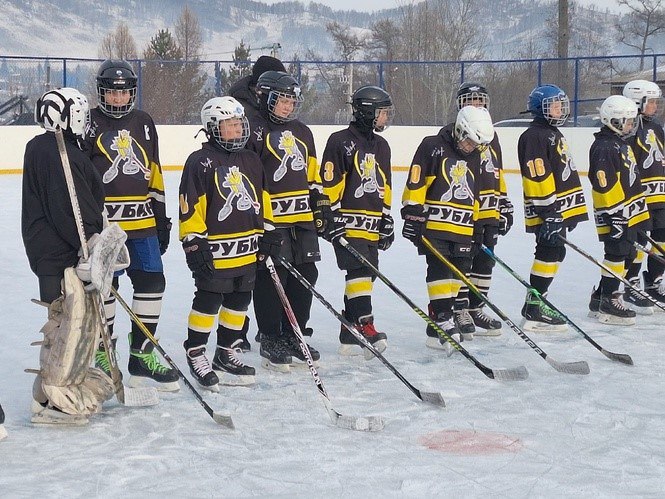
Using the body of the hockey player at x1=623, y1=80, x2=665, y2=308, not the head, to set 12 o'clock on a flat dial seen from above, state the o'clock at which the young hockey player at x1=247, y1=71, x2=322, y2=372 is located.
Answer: The young hockey player is roughly at 3 o'clock from the hockey player.

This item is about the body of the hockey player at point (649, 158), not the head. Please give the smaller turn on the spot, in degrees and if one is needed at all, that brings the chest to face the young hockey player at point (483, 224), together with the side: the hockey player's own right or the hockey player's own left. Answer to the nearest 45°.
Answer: approximately 90° to the hockey player's own right

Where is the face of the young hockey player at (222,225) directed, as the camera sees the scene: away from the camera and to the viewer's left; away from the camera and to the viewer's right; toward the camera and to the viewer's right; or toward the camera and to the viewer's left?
toward the camera and to the viewer's right

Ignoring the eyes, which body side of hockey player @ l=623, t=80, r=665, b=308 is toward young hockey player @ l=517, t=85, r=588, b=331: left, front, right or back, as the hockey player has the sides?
right

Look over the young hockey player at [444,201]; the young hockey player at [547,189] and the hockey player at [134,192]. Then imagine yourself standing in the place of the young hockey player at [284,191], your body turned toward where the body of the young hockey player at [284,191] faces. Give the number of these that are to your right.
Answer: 1

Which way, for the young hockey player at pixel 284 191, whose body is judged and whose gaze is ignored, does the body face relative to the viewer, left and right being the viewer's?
facing the viewer and to the right of the viewer

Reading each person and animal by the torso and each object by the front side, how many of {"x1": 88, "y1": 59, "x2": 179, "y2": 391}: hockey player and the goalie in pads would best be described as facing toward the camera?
1

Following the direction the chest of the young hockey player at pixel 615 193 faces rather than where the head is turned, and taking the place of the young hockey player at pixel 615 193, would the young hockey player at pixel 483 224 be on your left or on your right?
on your right

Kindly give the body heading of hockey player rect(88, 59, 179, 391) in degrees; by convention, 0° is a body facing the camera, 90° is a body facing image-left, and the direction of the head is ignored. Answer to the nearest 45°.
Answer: approximately 0°

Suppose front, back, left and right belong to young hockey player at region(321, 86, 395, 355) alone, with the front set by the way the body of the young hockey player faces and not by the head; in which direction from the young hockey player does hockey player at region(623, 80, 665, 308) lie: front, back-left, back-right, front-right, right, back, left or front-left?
left

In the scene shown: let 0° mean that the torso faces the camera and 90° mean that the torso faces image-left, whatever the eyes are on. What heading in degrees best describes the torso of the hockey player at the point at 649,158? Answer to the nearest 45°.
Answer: approximately 315°

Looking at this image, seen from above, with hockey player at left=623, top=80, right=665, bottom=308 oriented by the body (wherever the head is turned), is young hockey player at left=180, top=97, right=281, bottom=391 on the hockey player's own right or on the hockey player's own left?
on the hockey player's own right

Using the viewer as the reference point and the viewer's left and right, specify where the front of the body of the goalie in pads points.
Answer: facing to the right of the viewer

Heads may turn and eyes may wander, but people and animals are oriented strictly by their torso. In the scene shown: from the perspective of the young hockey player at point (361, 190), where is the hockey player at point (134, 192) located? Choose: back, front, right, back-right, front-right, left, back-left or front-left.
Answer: right

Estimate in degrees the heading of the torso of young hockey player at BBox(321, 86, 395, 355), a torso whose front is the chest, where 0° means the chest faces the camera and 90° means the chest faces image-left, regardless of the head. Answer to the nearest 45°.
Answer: approximately 315°

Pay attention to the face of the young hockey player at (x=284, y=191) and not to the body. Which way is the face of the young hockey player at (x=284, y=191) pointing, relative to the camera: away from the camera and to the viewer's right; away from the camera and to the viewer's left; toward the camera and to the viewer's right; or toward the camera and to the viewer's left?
toward the camera and to the viewer's right
